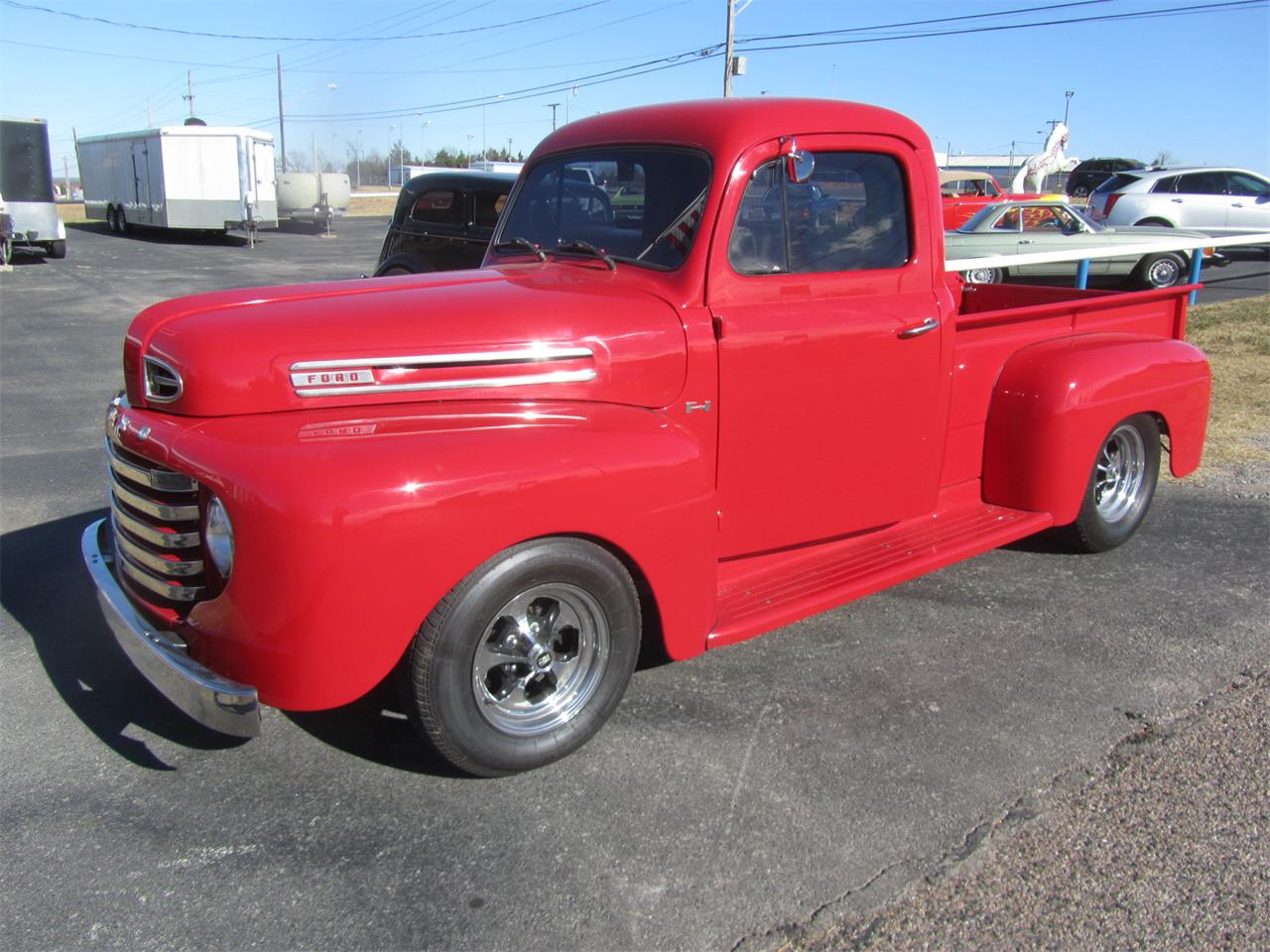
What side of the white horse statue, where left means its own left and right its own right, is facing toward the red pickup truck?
right

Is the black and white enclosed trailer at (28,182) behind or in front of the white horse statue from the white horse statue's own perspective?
behind

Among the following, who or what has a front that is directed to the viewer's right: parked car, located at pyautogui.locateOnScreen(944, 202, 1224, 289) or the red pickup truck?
the parked car

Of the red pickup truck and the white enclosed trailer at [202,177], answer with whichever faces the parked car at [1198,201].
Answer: the white enclosed trailer

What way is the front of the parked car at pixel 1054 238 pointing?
to the viewer's right

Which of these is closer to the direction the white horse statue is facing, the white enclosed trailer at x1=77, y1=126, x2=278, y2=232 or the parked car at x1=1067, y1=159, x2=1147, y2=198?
the parked car

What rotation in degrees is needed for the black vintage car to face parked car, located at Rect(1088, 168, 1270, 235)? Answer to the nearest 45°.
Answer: approximately 45° to its left

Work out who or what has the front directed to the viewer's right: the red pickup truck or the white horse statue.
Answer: the white horse statue

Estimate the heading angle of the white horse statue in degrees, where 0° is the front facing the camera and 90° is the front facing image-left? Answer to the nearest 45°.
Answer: approximately 270°
